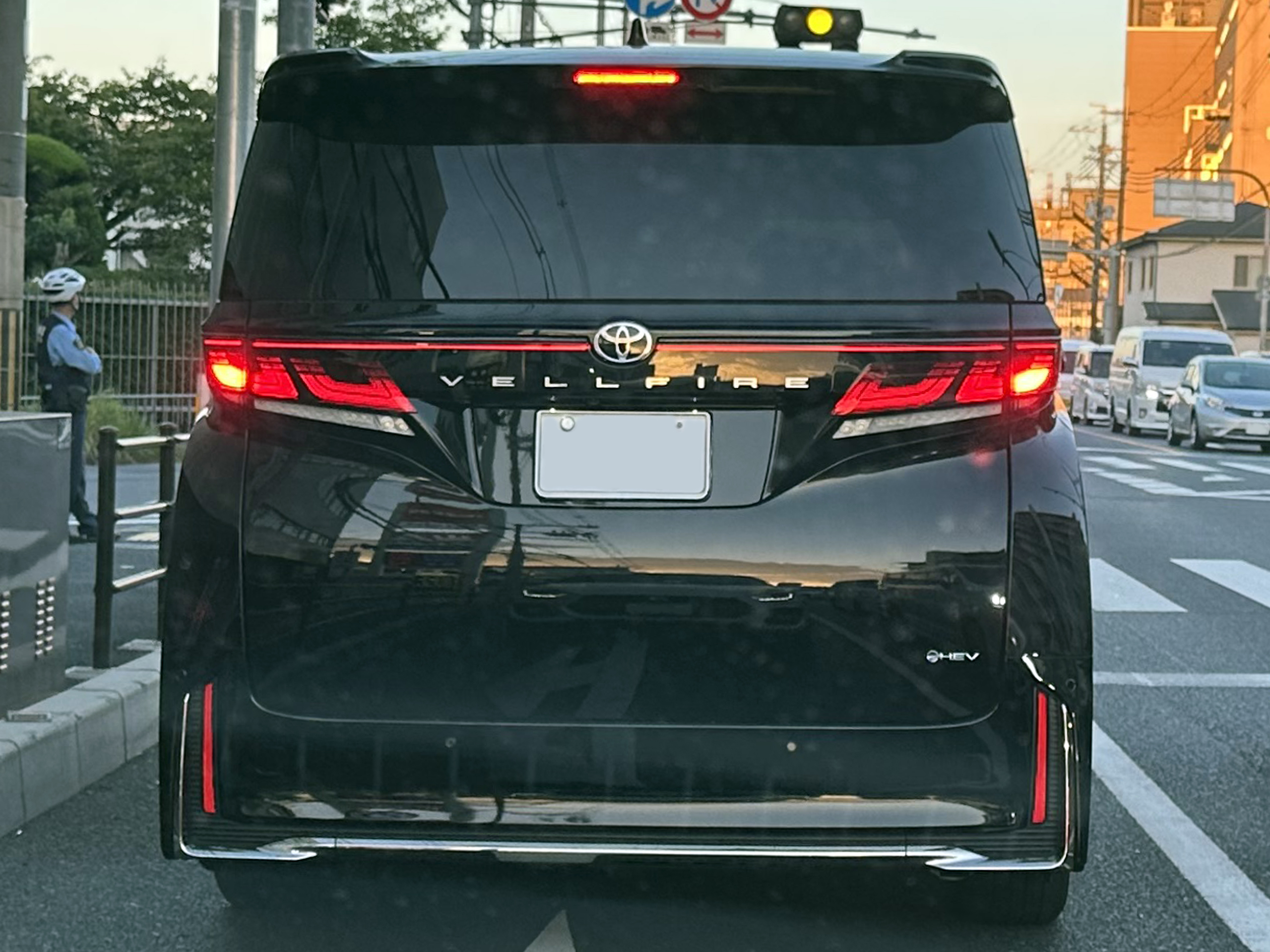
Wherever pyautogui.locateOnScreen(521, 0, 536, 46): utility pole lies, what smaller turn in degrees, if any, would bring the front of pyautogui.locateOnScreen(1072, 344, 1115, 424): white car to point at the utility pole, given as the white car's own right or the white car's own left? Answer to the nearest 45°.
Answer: approximately 90° to the white car's own right

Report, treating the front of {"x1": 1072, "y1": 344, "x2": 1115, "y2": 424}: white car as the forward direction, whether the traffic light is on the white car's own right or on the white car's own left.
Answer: on the white car's own right

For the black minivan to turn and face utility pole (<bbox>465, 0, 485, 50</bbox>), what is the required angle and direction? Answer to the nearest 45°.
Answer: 0° — it already faces it

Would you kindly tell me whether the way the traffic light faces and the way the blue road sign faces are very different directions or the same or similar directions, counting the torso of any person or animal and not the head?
same or similar directions

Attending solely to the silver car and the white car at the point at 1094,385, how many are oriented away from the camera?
0

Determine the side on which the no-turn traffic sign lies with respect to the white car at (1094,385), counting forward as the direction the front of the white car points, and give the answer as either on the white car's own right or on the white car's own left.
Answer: on the white car's own right

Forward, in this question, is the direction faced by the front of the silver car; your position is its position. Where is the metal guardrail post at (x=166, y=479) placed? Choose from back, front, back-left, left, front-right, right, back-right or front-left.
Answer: front-right

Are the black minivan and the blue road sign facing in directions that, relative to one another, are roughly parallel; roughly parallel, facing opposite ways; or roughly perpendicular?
roughly parallel, facing opposite ways

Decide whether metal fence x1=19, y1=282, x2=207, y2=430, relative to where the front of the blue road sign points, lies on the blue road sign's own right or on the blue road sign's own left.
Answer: on the blue road sign's own right

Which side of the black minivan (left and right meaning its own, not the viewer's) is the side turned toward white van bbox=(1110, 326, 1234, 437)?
front

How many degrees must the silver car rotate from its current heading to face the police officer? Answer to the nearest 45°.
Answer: approximately 45° to its right

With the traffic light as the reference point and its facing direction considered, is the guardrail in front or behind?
in front

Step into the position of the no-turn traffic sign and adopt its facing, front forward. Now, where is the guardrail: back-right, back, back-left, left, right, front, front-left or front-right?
front

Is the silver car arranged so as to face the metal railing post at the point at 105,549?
no

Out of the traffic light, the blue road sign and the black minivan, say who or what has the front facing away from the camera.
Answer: the black minivan

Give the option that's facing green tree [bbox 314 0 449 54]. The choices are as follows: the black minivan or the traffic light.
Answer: the black minivan

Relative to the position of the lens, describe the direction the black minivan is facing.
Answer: facing away from the viewer

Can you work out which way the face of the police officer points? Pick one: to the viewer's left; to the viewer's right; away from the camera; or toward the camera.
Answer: to the viewer's right

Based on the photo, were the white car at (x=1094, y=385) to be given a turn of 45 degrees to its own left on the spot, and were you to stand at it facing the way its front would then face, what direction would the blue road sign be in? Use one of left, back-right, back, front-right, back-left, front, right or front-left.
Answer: right

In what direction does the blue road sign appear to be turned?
toward the camera

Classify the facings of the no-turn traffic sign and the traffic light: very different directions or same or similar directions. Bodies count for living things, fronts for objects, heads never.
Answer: same or similar directions

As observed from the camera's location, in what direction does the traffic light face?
facing the viewer

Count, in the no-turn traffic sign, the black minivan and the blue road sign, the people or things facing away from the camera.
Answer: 1
